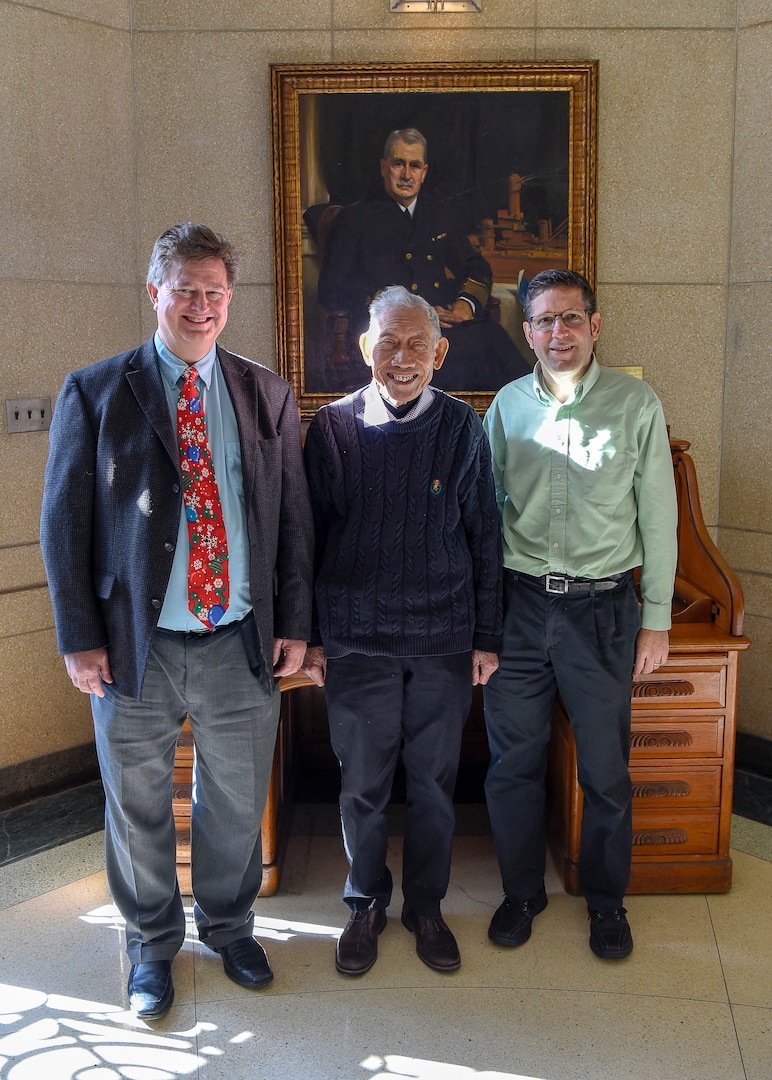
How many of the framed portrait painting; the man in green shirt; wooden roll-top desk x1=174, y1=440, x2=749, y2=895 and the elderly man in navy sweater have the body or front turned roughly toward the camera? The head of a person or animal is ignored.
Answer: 4

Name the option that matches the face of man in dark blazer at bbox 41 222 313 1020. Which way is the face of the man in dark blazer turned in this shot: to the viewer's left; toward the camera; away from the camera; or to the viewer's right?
toward the camera

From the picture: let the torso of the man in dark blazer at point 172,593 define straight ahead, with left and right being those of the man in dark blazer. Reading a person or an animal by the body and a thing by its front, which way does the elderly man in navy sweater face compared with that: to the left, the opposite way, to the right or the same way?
the same way

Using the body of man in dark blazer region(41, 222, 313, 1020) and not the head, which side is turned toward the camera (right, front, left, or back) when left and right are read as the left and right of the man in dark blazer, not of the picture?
front

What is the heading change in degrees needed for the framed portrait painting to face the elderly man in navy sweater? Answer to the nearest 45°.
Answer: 0° — it already faces them

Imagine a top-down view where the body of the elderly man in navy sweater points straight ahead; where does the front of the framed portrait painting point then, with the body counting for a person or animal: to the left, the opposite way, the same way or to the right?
the same way

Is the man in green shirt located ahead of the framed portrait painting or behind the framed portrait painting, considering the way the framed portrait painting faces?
ahead

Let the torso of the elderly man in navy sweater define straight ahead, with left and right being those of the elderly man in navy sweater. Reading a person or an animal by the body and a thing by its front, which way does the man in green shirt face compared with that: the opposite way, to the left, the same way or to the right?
the same way

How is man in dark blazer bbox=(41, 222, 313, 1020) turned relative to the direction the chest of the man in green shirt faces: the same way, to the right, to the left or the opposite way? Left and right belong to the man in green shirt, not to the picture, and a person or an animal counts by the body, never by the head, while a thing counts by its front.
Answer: the same way

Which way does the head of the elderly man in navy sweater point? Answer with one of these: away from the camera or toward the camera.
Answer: toward the camera

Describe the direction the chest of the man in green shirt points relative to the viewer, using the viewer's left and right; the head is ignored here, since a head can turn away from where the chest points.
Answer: facing the viewer

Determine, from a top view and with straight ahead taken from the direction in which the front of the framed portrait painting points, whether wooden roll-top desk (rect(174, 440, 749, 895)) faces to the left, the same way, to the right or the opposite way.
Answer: the same way

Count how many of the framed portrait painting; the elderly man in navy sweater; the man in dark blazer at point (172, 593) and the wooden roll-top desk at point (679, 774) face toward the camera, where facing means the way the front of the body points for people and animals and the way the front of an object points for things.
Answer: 4

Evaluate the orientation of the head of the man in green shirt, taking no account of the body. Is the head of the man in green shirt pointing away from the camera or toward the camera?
toward the camera

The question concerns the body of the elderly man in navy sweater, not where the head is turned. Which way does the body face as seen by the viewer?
toward the camera

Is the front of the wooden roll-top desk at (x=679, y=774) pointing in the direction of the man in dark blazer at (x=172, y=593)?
no

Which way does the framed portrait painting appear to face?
toward the camera
